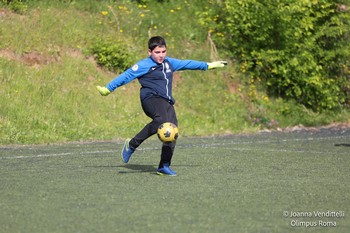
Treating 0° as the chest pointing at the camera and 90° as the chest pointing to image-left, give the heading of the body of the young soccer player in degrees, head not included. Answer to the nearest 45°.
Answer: approximately 315°

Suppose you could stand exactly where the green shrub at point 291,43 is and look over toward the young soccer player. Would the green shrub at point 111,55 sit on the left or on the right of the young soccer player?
right

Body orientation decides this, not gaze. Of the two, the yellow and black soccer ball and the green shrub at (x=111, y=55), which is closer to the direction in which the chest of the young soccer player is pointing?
the yellow and black soccer ball

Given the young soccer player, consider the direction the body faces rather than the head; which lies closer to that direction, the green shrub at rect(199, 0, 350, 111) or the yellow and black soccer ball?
the yellow and black soccer ball

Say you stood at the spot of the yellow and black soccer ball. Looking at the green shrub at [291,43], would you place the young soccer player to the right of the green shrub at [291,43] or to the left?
left

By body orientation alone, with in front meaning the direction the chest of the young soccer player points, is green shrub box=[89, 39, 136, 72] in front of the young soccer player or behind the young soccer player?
behind

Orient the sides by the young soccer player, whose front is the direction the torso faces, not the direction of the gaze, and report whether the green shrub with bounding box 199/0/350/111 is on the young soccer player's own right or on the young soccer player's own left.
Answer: on the young soccer player's own left

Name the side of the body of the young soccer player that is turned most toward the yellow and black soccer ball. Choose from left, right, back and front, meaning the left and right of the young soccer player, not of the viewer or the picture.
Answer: front
